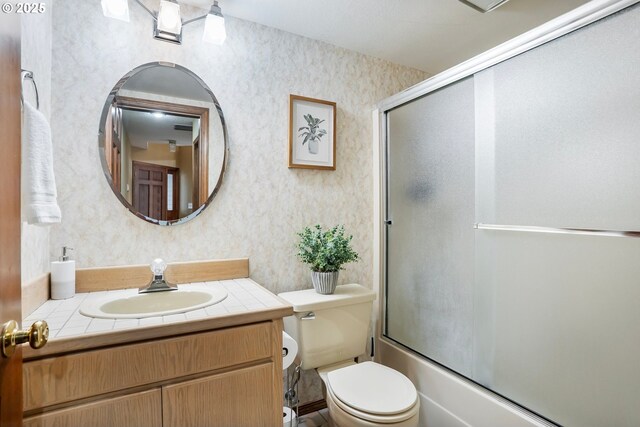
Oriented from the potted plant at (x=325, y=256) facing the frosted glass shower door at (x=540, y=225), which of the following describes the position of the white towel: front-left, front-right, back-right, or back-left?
back-right

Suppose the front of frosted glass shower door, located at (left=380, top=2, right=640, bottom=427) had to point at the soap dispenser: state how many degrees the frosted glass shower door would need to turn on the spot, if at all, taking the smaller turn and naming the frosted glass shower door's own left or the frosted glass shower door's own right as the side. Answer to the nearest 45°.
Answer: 0° — it already faces it

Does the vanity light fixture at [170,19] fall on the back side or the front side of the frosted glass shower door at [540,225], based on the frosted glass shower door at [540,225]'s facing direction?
on the front side

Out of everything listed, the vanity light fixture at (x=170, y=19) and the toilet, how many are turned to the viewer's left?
0

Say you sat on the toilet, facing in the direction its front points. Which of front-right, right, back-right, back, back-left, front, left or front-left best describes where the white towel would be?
right

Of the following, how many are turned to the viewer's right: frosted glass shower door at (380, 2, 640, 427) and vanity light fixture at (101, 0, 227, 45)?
0

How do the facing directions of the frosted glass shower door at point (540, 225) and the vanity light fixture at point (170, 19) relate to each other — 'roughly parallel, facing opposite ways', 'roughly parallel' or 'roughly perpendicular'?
roughly perpendicular

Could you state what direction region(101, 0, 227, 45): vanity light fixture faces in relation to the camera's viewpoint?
facing the viewer

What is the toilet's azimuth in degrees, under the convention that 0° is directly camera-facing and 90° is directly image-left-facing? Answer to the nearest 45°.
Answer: approximately 315°

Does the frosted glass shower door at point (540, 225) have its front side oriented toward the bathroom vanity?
yes

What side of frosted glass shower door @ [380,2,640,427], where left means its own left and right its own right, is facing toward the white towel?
front

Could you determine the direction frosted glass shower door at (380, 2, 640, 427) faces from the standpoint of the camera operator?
facing the viewer and to the left of the viewer

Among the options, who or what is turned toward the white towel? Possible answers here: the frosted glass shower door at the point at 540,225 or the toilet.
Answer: the frosted glass shower door
